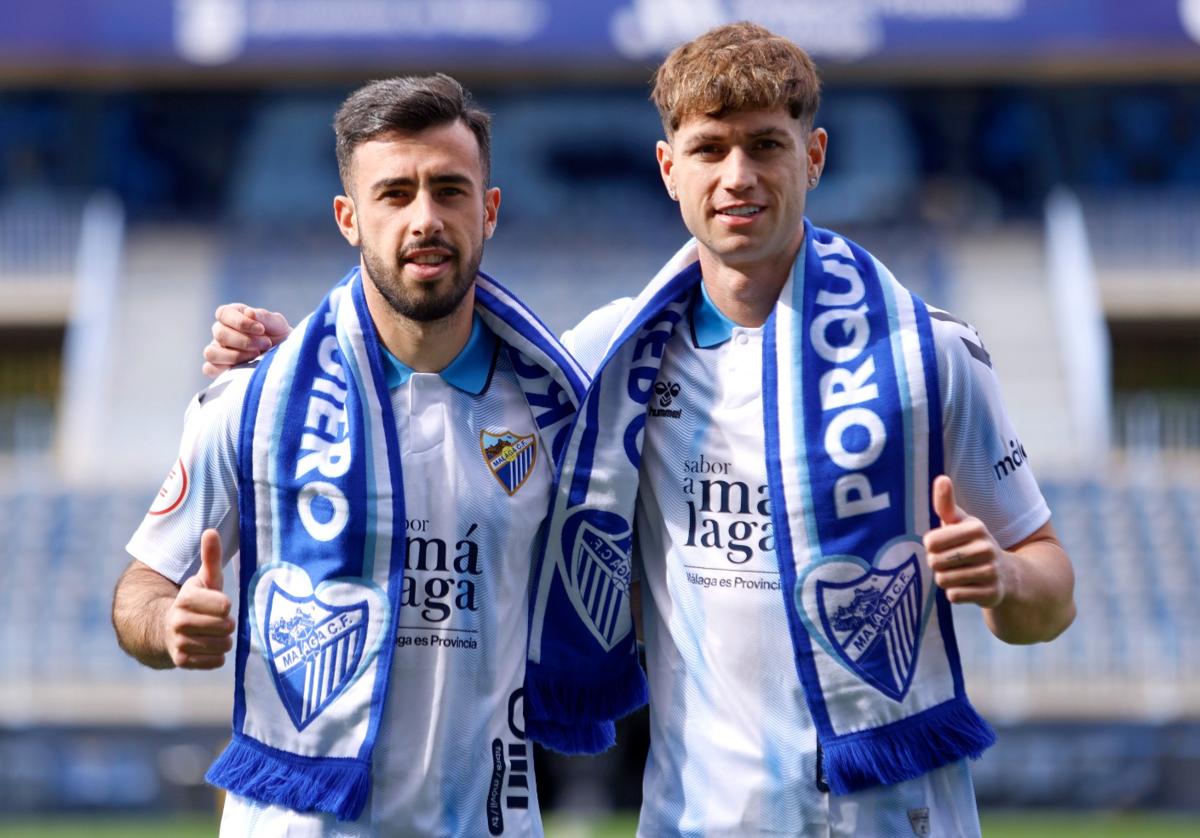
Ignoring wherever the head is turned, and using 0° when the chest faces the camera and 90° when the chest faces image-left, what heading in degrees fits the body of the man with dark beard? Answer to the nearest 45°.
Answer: approximately 315°
